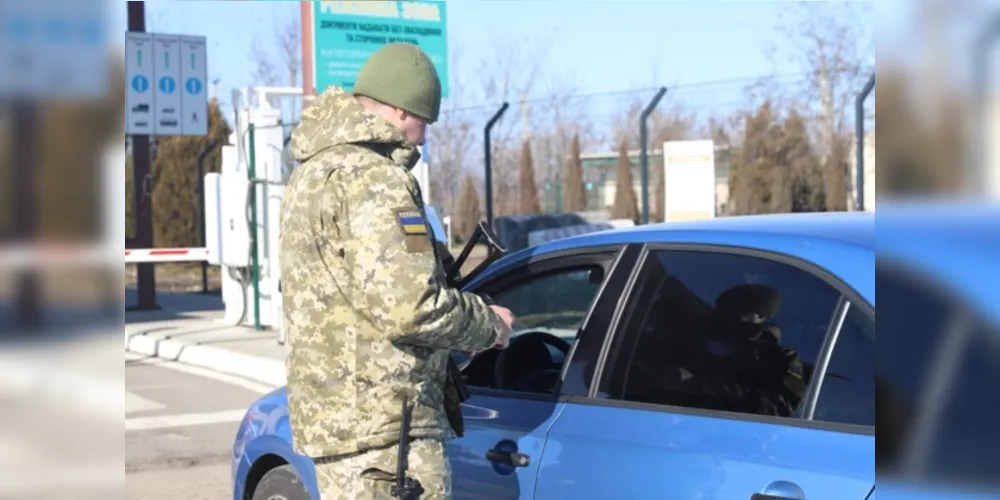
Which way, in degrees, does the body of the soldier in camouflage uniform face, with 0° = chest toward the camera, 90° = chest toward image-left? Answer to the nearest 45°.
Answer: approximately 225°

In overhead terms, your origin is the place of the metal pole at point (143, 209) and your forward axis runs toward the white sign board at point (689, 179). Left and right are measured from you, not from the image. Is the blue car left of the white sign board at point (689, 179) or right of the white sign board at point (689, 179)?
right

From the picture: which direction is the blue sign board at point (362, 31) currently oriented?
toward the camera

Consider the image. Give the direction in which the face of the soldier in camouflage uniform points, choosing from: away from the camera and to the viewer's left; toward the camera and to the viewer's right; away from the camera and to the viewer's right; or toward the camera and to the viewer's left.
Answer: away from the camera and to the viewer's right

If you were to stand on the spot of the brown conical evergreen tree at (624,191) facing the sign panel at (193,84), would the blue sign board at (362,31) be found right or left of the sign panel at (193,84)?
left

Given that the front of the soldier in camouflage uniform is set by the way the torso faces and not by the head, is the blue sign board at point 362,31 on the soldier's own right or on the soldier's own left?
on the soldier's own left

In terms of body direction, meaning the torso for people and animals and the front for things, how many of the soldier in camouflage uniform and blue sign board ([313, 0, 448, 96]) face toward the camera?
1

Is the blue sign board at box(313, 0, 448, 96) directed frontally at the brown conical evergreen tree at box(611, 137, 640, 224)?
no

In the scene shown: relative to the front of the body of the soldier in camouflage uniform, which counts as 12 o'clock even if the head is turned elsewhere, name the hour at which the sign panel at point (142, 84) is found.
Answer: The sign panel is roughly at 10 o'clock from the soldier in camouflage uniform.

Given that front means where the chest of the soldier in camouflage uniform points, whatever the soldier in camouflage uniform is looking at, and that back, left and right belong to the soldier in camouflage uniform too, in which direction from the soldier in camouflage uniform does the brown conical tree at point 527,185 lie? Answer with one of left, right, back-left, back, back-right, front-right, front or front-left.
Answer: front-left

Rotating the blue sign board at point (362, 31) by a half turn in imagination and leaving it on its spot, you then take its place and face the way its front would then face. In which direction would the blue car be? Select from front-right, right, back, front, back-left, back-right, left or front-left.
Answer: back

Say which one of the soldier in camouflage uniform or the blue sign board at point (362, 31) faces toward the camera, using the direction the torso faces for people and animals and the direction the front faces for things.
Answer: the blue sign board
